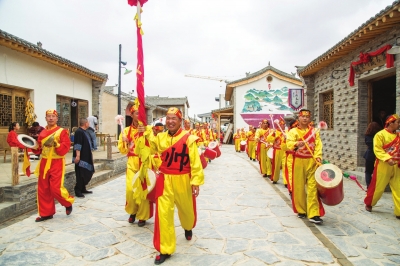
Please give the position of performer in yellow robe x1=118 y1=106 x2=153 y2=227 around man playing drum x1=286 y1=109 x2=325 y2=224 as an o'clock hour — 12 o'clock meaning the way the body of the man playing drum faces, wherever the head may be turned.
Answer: The performer in yellow robe is roughly at 2 o'clock from the man playing drum.

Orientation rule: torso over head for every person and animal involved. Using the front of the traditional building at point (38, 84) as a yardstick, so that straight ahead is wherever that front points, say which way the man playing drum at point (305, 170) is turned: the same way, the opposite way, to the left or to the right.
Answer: to the right

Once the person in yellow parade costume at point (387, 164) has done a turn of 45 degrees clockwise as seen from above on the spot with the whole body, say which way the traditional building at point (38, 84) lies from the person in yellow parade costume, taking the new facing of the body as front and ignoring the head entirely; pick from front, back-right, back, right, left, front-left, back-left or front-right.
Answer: right

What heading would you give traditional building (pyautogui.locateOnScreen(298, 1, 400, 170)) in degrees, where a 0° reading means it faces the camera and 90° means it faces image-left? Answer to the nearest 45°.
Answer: approximately 45°
